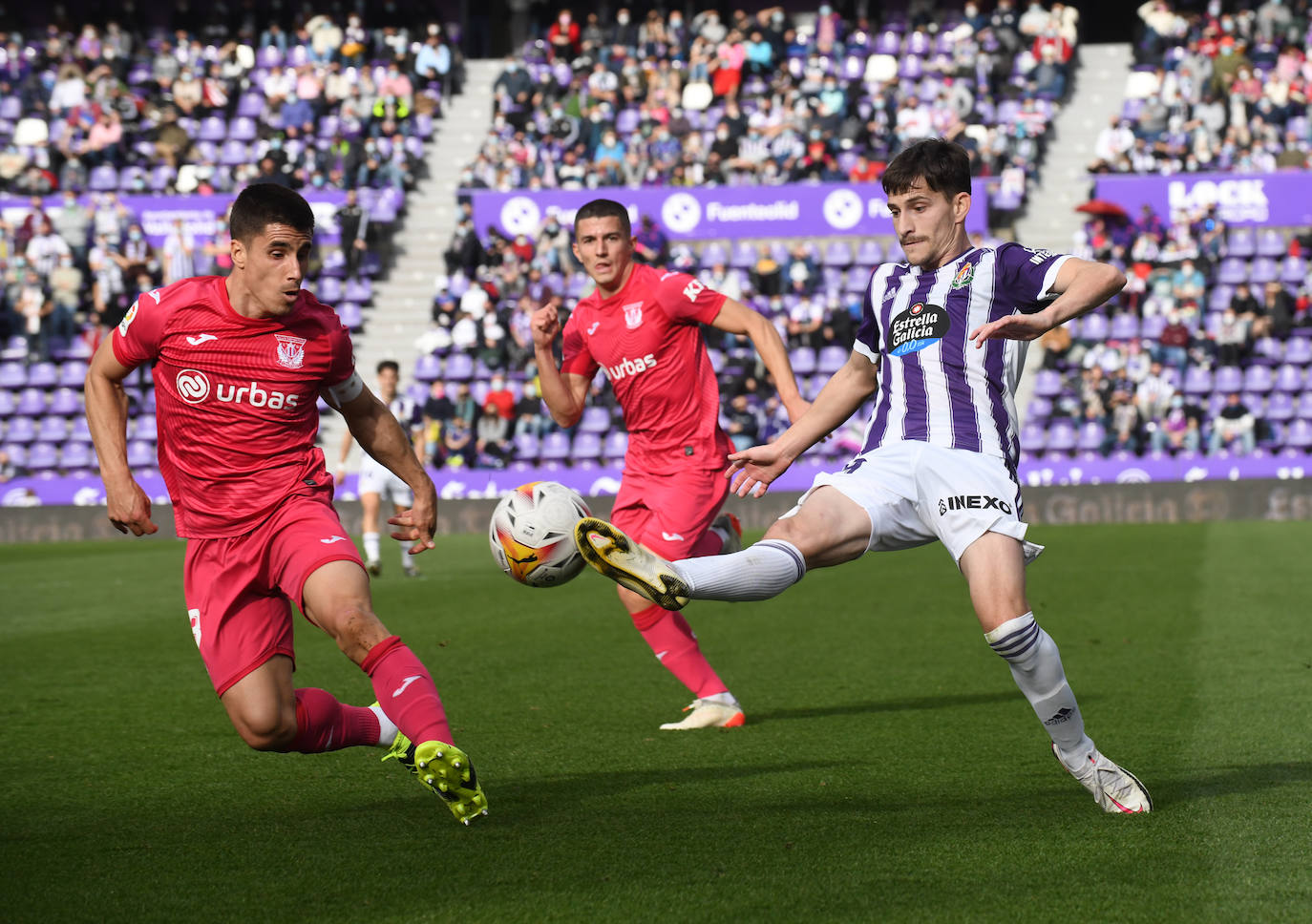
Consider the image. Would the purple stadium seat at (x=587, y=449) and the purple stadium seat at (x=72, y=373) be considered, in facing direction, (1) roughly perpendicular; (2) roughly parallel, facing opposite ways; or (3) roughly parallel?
roughly parallel

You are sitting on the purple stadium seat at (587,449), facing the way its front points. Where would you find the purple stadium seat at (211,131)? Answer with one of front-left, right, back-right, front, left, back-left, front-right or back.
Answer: back-right

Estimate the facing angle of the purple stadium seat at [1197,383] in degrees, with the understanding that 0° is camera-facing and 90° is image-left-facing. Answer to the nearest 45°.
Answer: approximately 0°

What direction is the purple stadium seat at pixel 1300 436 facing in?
toward the camera

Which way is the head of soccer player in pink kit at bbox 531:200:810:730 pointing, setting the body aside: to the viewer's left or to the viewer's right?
to the viewer's left

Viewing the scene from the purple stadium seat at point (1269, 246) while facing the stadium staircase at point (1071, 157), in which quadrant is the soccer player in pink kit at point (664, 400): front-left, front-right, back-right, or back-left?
back-left

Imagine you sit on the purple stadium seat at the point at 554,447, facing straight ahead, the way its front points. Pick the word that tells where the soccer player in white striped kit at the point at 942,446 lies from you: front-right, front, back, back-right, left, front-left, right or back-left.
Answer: front

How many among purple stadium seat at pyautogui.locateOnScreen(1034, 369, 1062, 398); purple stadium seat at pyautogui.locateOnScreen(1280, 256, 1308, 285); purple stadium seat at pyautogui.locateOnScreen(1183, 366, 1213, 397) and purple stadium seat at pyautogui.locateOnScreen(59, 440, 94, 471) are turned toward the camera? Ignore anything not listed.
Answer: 4

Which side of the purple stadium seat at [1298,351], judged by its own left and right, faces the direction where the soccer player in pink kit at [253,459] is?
front

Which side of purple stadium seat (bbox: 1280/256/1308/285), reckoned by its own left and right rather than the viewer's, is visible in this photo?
front

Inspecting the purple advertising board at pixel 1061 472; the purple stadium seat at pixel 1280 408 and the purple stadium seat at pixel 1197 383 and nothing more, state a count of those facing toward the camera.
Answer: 3

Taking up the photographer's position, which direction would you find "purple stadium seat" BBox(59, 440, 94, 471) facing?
facing the viewer

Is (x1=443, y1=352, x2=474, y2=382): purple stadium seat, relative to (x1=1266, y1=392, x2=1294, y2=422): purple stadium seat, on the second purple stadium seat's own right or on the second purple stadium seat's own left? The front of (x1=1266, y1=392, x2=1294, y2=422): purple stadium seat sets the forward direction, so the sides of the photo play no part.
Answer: on the second purple stadium seat's own right

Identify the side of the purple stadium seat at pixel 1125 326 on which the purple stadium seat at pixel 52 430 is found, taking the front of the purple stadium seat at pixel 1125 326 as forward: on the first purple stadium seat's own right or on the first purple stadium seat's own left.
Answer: on the first purple stadium seat's own right

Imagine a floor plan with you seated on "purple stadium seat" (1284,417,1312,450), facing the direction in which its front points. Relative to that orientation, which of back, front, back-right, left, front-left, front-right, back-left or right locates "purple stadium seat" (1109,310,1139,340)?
right
